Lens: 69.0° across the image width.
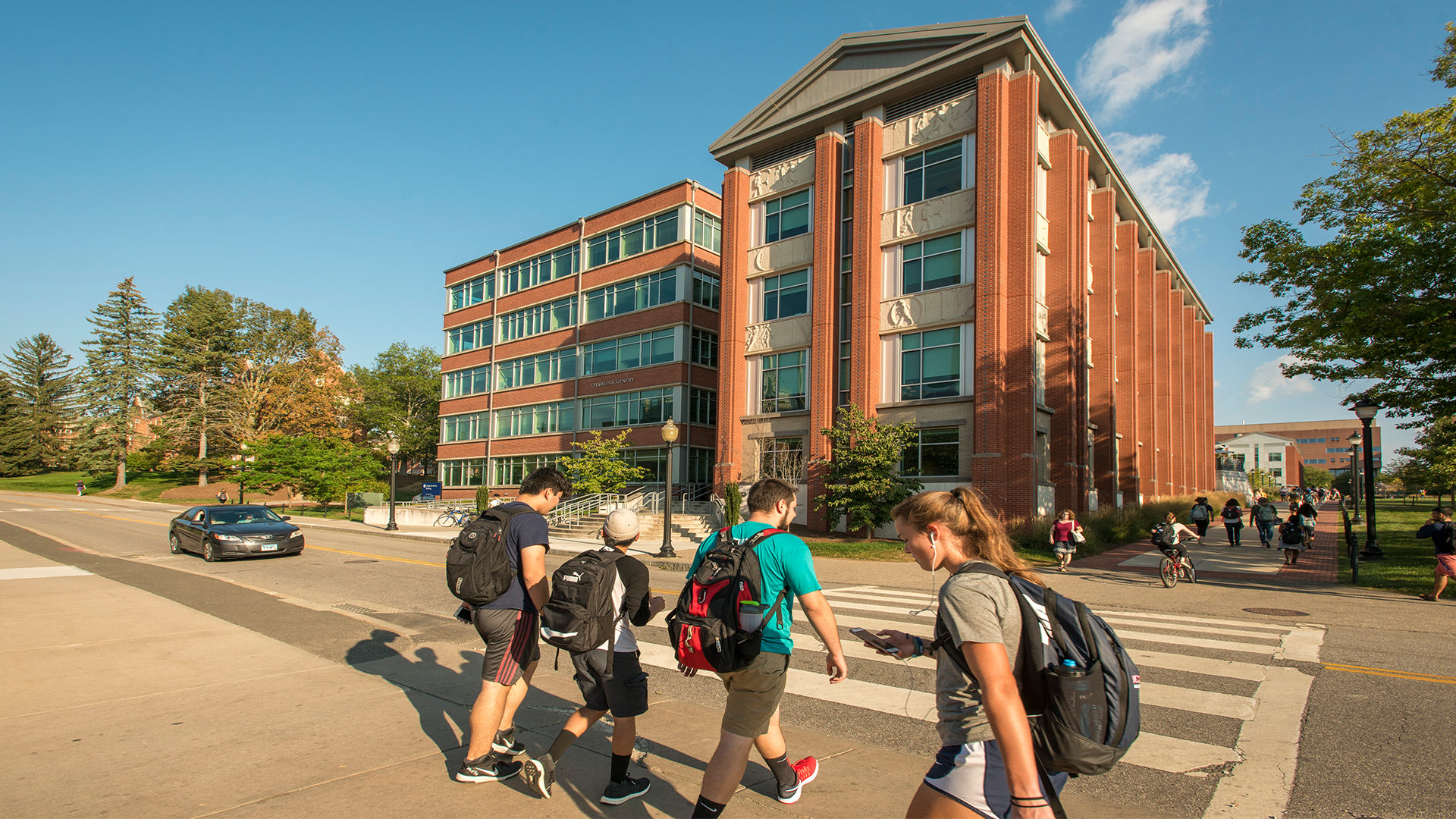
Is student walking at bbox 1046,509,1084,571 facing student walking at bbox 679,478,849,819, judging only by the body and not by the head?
yes

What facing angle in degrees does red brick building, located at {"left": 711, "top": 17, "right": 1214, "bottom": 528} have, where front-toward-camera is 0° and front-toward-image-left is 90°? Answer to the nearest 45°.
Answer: approximately 45°

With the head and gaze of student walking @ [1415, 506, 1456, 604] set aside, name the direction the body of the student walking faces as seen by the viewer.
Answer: to the viewer's left

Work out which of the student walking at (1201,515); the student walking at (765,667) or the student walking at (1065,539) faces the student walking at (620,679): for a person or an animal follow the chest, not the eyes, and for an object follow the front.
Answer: the student walking at (1065,539)

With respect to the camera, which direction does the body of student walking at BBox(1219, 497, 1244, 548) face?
away from the camera

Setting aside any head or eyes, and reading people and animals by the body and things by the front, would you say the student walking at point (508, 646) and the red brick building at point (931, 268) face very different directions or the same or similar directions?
very different directions

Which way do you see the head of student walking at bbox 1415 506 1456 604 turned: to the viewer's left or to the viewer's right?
to the viewer's left

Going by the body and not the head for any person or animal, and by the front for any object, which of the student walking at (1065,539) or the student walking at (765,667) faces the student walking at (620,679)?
the student walking at (1065,539)
